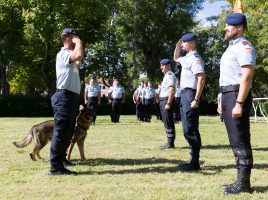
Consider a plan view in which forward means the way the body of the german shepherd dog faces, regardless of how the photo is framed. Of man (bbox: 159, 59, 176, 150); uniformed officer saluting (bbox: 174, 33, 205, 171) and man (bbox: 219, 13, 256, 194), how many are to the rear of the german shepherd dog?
0

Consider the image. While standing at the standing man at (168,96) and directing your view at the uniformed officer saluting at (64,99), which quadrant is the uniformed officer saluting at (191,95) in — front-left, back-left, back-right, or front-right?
front-left

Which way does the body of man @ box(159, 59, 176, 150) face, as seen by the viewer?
to the viewer's left

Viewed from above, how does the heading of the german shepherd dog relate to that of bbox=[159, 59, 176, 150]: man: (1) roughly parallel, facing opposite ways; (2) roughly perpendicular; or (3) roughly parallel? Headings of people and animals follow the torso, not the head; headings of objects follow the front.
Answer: roughly parallel, facing opposite ways

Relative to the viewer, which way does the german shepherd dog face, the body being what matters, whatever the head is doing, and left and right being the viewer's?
facing to the right of the viewer

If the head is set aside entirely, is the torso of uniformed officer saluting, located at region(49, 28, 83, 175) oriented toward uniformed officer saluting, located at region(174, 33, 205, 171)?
yes

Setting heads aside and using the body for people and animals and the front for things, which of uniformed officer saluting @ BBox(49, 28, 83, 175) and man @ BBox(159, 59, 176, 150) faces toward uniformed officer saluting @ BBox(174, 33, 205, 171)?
uniformed officer saluting @ BBox(49, 28, 83, 175)

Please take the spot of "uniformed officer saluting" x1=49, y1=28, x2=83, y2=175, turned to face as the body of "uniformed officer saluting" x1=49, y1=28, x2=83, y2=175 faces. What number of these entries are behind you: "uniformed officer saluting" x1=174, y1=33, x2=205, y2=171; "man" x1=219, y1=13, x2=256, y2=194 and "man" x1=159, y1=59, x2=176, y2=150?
0

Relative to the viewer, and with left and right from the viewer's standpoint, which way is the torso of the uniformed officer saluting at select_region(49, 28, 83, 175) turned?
facing to the right of the viewer

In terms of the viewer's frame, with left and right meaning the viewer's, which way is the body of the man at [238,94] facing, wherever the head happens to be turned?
facing to the left of the viewer

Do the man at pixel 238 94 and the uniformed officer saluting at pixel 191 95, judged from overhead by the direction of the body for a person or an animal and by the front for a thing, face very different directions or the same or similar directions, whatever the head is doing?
same or similar directions

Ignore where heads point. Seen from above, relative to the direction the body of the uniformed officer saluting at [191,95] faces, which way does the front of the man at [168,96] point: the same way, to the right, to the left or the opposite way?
the same way

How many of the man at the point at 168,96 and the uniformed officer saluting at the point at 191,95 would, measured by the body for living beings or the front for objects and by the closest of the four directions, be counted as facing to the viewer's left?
2

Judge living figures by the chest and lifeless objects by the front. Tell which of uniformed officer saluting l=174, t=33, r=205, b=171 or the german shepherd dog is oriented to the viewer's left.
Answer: the uniformed officer saluting

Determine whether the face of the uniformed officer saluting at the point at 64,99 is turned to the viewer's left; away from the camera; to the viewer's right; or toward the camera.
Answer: to the viewer's right

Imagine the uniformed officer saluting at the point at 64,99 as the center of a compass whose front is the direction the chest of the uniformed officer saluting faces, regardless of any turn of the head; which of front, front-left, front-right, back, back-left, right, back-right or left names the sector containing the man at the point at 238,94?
front-right

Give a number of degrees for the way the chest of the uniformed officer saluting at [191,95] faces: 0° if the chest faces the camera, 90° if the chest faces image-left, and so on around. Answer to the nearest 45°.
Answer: approximately 90°

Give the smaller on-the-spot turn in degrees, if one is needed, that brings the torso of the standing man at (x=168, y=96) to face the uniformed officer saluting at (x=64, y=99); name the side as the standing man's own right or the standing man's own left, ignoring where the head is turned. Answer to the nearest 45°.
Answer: approximately 45° to the standing man's own left

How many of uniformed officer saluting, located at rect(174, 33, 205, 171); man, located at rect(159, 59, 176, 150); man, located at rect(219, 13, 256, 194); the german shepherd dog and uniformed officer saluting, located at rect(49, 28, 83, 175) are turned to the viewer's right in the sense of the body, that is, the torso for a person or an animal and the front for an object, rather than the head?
2
